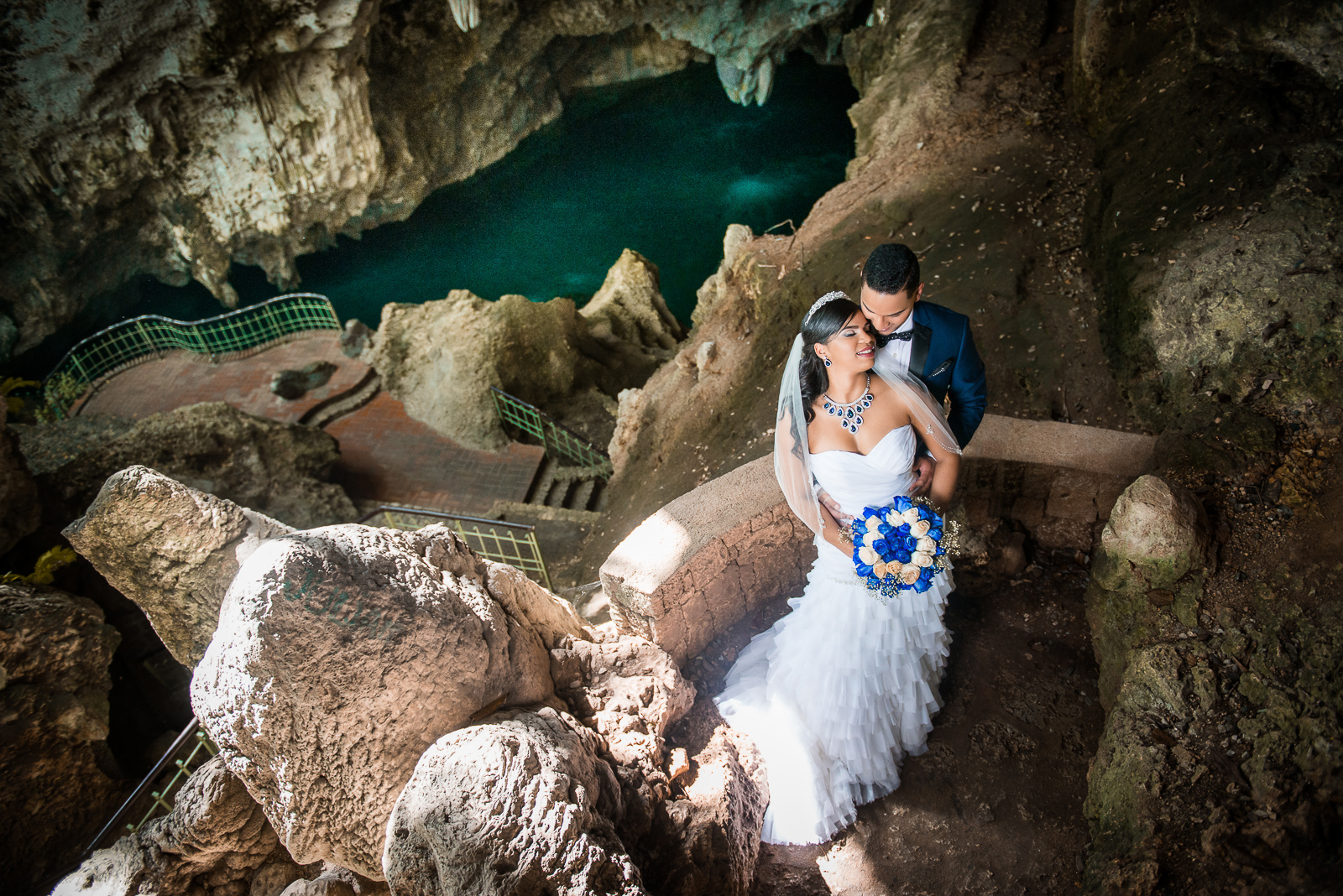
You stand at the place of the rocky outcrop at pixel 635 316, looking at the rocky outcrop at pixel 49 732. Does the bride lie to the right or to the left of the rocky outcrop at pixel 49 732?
left

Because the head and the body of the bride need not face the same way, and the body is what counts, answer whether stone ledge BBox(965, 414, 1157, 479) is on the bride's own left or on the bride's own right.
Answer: on the bride's own left

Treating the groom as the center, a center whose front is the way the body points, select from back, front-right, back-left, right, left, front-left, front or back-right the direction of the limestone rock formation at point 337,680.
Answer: front

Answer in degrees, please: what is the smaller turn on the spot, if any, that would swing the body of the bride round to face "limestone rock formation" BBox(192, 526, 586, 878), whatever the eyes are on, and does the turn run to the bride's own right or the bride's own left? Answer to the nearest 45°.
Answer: approximately 45° to the bride's own right

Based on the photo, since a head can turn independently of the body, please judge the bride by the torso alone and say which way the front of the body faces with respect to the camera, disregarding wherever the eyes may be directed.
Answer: toward the camera

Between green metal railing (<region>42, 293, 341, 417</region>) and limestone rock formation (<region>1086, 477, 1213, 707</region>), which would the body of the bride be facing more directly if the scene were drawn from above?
the limestone rock formation

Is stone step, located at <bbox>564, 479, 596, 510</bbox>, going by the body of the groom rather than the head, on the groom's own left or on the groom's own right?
on the groom's own right

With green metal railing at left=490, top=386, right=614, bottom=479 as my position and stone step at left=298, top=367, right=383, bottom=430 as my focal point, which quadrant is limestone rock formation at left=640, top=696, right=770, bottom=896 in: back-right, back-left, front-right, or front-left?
back-left

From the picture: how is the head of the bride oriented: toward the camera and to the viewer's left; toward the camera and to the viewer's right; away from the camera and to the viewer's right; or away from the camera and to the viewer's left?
toward the camera and to the viewer's right

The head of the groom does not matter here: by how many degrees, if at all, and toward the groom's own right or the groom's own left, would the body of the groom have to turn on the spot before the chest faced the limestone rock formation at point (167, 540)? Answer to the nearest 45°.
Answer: approximately 45° to the groom's own right

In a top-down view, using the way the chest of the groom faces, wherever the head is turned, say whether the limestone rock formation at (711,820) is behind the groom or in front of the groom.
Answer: in front

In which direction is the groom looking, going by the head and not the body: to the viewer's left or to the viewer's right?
to the viewer's left
